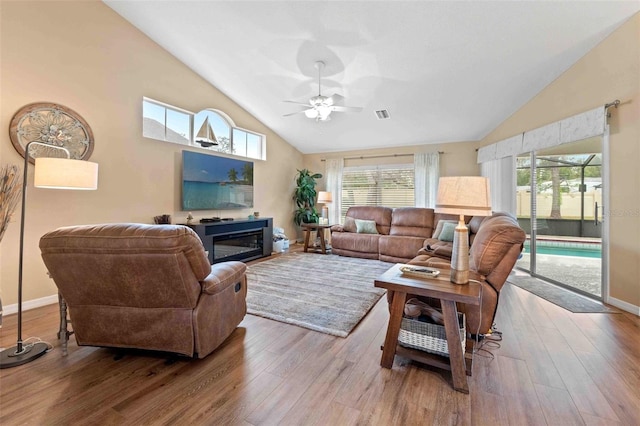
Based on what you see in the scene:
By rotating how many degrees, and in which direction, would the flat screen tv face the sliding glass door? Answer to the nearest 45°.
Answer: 0° — it already faces it

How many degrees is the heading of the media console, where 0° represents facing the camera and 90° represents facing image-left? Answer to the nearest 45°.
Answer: approximately 315°

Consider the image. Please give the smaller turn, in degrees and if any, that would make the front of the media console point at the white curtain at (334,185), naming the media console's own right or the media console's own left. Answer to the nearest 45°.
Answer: approximately 90° to the media console's own left

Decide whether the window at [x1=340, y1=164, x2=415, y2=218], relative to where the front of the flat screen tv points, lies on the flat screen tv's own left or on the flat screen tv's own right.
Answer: on the flat screen tv's own left

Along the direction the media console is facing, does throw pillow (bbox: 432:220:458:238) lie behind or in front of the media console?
in front

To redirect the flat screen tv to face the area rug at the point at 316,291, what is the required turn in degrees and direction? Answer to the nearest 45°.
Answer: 0° — it already faces it

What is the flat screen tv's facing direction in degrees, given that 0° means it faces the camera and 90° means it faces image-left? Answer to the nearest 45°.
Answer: approximately 315°

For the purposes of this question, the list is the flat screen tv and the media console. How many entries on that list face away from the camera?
0

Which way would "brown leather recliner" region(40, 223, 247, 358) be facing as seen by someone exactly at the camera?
facing away from the viewer and to the right of the viewer
